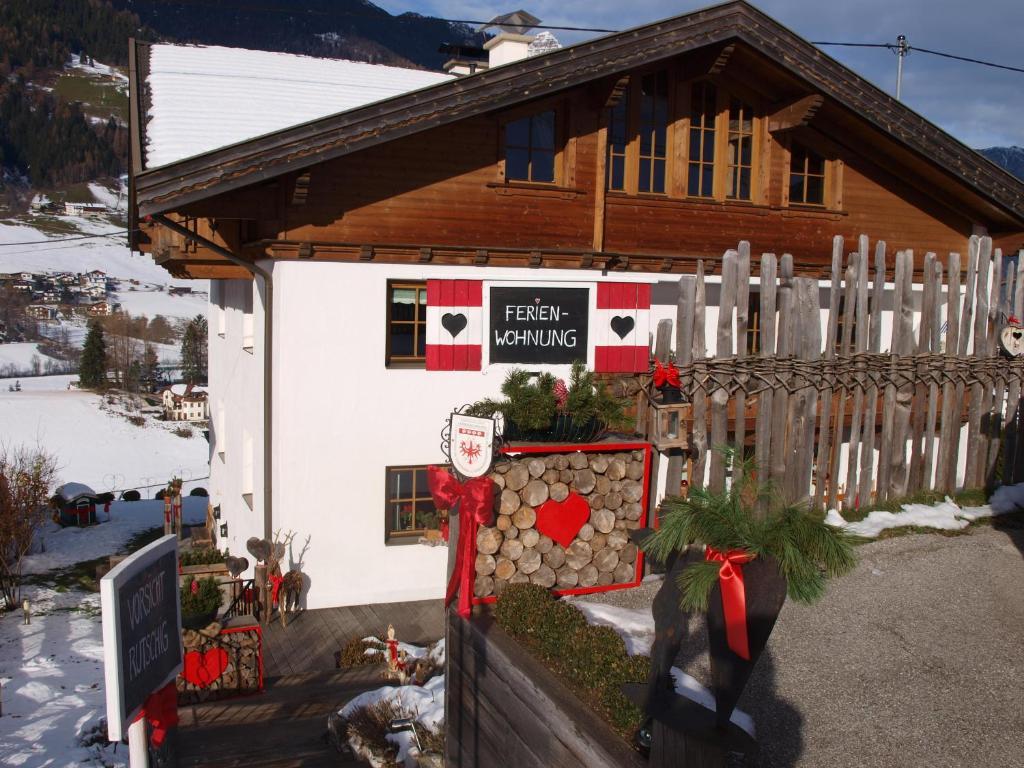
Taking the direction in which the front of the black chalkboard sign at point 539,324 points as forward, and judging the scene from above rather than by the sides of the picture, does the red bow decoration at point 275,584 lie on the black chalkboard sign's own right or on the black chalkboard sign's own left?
on the black chalkboard sign's own right

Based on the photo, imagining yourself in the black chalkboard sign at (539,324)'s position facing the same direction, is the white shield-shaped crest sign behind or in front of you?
in front

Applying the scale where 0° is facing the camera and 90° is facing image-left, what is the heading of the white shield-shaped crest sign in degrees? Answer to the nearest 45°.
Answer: approximately 0°

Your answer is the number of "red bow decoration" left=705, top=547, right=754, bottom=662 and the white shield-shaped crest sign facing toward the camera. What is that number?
2

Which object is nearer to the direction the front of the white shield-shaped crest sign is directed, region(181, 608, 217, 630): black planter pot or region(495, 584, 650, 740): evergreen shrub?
the evergreen shrub

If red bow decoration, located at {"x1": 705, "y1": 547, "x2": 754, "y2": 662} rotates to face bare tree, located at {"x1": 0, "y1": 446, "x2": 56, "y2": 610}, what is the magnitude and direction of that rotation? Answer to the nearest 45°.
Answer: approximately 135° to its right

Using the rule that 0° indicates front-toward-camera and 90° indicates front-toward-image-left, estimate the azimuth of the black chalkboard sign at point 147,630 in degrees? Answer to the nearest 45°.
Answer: approximately 315°

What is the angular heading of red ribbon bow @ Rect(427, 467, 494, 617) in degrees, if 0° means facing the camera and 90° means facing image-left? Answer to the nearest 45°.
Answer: approximately 0°

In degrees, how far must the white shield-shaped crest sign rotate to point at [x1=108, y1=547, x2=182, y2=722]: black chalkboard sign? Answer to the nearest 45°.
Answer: approximately 45° to its right

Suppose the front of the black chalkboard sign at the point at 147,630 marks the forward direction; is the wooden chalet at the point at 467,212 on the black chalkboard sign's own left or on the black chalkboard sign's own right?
on the black chalkboard sign's own left

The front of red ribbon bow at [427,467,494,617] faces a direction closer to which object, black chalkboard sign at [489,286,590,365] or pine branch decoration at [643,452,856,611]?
the pine branch decoration

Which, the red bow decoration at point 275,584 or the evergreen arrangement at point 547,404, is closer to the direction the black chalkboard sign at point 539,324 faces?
the evergreen arrangement
